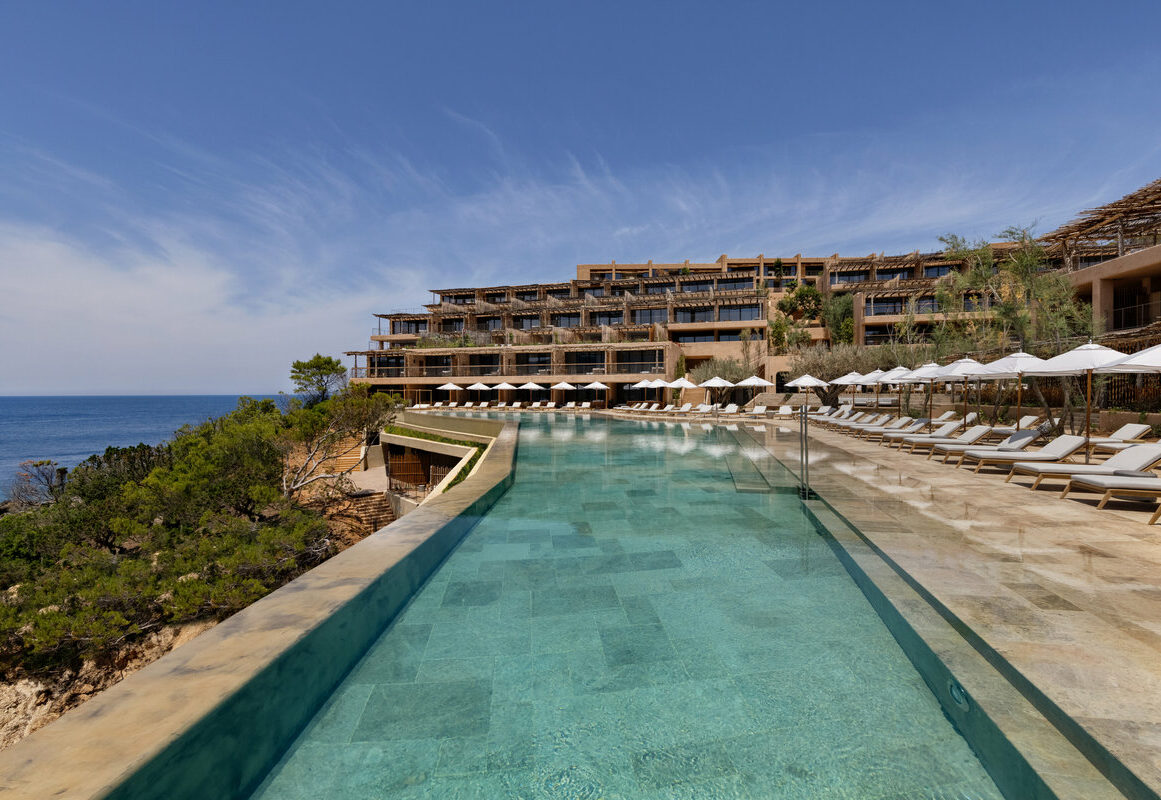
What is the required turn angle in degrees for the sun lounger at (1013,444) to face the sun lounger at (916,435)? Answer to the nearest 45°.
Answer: approximately 90° to its right

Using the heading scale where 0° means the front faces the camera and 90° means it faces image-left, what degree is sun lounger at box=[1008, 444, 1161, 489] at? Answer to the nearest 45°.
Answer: approximately 45°

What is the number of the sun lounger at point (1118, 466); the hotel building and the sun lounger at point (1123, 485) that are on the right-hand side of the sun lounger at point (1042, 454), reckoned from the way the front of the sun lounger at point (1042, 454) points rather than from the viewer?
1

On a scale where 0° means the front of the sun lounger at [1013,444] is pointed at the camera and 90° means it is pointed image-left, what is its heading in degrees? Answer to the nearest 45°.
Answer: approximately 45°

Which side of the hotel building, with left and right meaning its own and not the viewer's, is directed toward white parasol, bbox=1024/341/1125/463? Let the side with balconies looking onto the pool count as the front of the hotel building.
front

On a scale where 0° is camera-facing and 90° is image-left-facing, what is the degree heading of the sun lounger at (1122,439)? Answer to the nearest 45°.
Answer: approximately 45°

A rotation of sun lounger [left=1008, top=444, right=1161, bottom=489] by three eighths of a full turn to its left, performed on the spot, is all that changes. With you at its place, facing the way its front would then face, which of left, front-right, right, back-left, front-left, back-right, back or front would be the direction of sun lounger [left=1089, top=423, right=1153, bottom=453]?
left

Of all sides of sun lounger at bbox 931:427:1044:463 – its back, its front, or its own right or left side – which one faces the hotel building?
right
